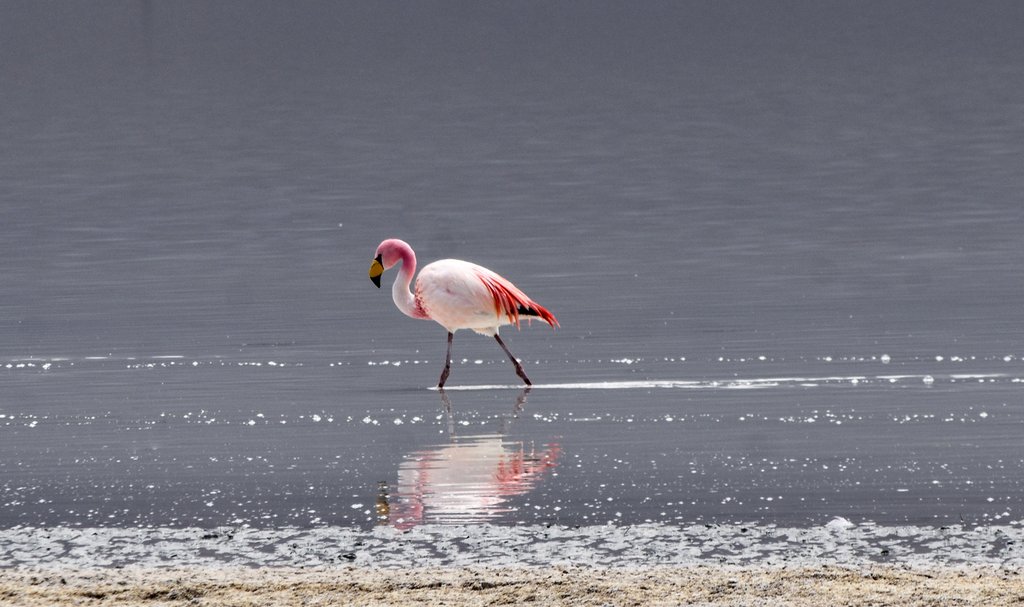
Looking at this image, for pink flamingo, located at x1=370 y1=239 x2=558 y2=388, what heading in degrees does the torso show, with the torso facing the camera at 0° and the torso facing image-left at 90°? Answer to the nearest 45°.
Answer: approximately 90°
